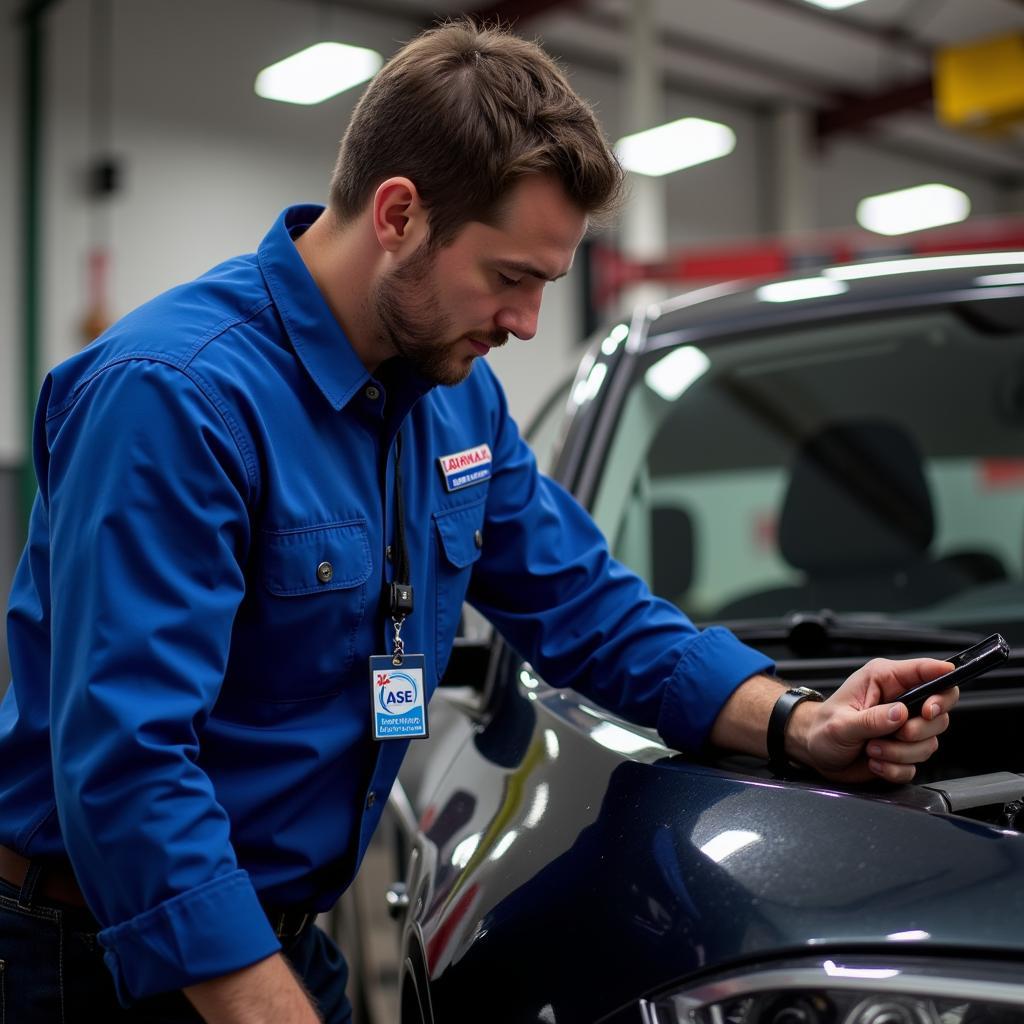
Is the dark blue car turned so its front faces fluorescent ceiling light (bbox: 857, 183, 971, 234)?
no

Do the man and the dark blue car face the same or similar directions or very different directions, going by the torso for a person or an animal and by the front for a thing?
same or similar directions

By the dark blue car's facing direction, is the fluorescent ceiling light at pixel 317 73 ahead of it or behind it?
behind

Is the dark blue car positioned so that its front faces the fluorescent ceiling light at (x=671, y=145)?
no

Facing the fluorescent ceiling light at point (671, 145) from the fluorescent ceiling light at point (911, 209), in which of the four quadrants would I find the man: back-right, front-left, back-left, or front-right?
front-left

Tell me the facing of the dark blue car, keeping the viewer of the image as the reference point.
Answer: facing the viewer and to the right of the viewer

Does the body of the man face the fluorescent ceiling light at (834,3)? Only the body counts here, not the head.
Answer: no

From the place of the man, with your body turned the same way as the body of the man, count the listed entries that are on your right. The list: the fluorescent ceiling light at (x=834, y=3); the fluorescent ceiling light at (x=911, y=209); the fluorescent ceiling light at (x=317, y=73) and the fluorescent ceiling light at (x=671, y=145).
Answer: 0

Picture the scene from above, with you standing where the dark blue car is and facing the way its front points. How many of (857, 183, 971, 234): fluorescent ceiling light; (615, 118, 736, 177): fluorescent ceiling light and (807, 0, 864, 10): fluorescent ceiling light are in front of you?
0

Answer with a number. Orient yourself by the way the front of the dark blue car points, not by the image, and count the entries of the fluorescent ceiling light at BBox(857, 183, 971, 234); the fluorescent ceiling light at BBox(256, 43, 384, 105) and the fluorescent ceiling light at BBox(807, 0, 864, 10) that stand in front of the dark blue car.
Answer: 0

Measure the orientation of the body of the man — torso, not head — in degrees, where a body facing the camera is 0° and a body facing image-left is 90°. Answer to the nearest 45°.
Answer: approximately 315°

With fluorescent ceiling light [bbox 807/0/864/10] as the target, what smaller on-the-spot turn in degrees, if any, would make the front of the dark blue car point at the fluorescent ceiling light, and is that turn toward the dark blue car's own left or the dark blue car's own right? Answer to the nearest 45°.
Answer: approximately 135° to the dark blue car's own left

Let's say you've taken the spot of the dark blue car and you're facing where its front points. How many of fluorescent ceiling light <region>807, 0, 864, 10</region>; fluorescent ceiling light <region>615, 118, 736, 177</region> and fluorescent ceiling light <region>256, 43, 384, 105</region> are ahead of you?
0
